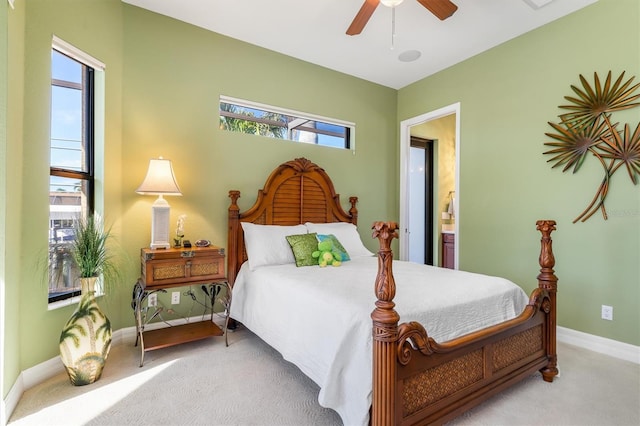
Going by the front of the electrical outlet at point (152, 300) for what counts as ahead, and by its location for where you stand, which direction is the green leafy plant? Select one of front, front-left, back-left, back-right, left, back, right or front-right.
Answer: front-right

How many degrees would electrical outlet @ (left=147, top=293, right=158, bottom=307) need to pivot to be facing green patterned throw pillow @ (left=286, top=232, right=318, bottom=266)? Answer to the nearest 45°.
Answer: approximately 45° to its left

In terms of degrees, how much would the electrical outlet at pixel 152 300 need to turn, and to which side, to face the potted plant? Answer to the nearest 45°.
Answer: approximately 45° to its right

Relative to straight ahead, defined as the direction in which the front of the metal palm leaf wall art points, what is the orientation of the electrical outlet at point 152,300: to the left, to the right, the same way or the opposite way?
to the left

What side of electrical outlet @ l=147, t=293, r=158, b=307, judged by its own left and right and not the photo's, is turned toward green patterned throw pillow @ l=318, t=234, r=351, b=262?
left

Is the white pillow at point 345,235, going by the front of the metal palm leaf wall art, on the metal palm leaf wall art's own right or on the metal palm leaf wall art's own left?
on the metal palm leaf wall art's own right

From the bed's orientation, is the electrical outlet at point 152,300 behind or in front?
behind

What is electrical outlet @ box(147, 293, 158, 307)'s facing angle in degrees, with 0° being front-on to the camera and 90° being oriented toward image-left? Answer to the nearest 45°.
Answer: approximately 0°

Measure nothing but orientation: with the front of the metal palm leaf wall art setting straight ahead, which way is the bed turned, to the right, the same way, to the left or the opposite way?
to the left

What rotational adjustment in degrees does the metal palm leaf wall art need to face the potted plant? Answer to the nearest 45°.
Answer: approximately 45° to its right
